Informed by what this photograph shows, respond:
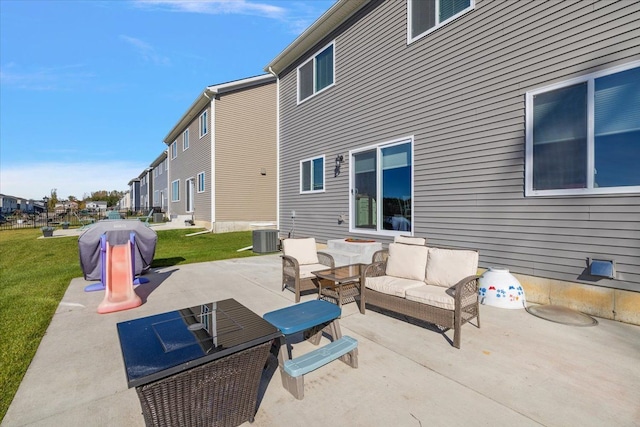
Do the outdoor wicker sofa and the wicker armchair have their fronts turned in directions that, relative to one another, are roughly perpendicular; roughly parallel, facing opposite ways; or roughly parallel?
roughly perpendicular

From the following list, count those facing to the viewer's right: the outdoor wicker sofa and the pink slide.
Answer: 0

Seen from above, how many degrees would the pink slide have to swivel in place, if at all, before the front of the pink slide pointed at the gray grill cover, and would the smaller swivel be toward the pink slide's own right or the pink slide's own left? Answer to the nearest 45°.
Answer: approximately 180°

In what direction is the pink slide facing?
toward the camera

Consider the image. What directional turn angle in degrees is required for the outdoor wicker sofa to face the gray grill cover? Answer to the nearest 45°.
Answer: approximately 45° to its right

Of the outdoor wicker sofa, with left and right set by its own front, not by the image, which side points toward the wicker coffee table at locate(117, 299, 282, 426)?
front

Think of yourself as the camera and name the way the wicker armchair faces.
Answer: facing the viewer and to the right of the viewer

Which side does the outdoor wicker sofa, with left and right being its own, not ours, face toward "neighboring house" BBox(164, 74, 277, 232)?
right

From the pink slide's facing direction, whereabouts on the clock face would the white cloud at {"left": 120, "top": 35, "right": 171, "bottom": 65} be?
The white cloud is roughly at 6 o'clock from the pink slide.

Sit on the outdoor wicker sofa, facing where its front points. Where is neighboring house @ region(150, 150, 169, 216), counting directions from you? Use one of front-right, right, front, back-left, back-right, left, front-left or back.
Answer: right

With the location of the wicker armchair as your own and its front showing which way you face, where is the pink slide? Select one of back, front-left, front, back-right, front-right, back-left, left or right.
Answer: back-right

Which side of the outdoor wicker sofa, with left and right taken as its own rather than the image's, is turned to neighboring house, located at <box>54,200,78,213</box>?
right

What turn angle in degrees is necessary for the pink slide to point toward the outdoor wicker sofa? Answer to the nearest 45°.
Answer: approximately 45° to its left

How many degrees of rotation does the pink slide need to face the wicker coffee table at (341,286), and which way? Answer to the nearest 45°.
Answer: approximately 45° to its left

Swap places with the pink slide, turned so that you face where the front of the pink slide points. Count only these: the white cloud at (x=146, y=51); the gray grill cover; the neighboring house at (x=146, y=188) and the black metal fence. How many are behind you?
4

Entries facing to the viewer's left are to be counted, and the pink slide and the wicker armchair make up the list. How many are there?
0
